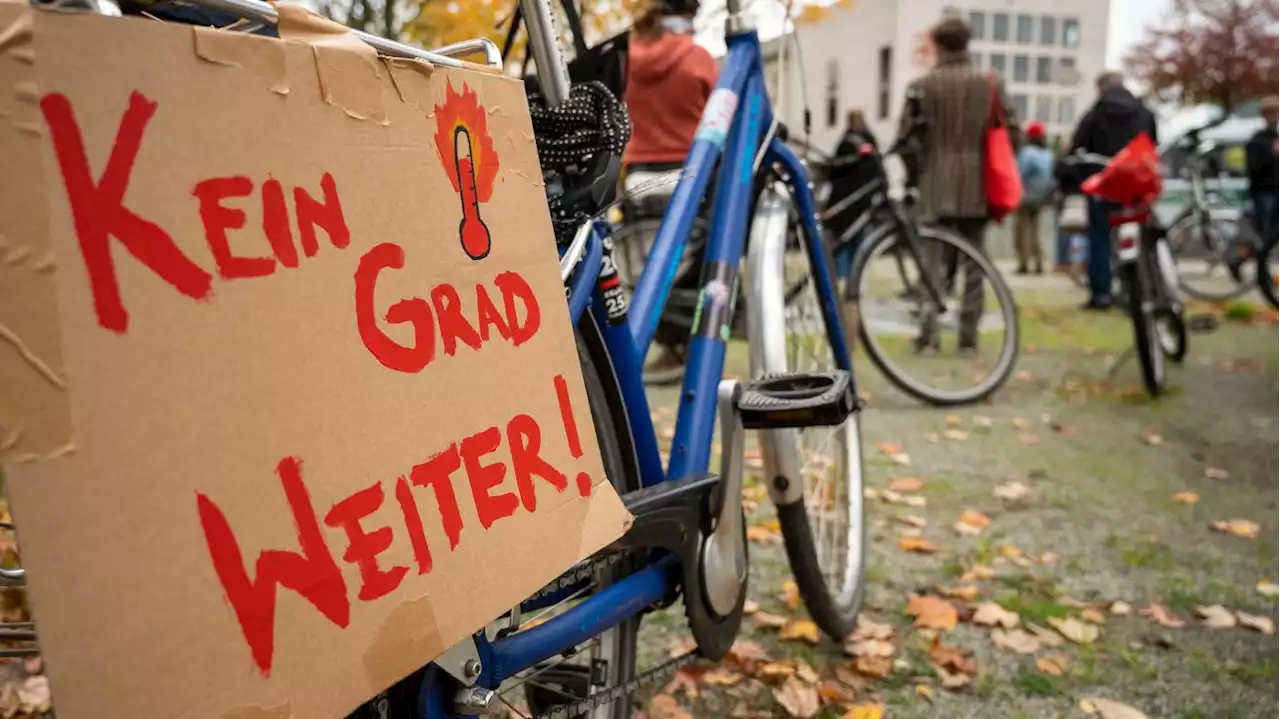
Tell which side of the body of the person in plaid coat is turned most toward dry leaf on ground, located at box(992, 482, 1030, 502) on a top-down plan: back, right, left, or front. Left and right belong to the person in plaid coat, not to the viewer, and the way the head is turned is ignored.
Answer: back

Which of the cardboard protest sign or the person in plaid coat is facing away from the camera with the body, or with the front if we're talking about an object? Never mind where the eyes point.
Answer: the person in plaid coat

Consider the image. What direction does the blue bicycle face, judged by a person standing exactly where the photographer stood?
facing away from the viewer and to the right of the viewer

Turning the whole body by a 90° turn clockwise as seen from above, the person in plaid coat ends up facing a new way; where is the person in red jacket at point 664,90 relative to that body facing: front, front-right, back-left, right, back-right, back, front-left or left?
back-right

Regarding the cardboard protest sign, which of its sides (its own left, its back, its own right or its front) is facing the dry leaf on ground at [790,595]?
left

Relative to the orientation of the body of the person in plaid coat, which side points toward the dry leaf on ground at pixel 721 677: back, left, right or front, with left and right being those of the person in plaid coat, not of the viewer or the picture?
back

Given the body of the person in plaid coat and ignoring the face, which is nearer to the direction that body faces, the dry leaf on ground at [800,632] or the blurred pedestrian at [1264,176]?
the blurred pedestrian

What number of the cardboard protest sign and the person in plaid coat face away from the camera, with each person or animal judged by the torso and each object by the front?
1

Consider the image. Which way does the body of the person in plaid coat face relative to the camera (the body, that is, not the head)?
away from the camera

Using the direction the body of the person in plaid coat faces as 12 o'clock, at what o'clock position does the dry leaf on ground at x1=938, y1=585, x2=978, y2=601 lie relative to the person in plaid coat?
The dry leaf on ground is roughly at 6 o'clock from the person in plaid coat.
